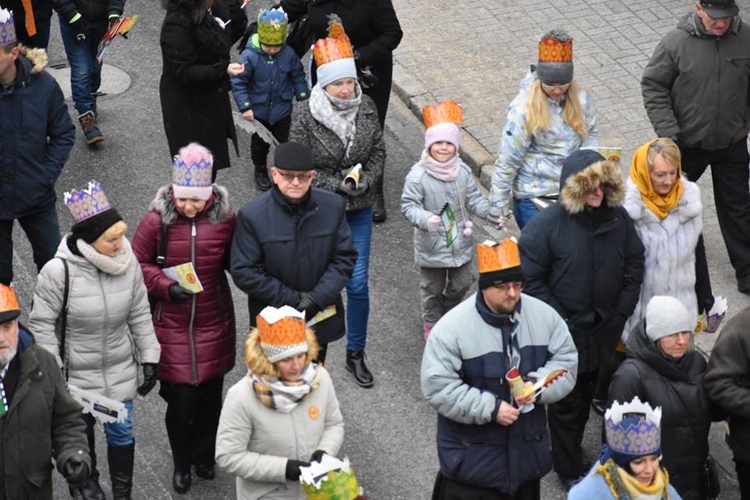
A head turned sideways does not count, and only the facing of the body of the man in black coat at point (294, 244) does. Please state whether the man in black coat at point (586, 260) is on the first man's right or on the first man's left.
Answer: on the first man's left

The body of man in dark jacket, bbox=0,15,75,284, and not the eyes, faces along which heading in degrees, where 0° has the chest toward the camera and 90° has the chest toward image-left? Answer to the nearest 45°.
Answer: approximately 45°

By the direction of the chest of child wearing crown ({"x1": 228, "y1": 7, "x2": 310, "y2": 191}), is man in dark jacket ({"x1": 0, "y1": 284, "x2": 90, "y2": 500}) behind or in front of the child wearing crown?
in front

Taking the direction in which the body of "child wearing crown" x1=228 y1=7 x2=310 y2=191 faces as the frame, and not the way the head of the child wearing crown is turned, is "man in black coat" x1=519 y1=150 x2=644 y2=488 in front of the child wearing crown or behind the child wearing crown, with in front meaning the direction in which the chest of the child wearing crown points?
in front

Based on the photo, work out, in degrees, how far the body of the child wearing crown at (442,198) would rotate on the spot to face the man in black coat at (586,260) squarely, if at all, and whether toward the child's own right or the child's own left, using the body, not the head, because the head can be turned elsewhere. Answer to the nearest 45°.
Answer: approximately 45° to the child's own left

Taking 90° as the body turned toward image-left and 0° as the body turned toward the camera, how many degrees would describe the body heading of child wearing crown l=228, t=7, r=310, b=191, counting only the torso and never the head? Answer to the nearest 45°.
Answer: approximately 0°

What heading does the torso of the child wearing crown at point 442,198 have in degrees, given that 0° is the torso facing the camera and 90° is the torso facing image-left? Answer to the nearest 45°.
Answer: approximately 0°

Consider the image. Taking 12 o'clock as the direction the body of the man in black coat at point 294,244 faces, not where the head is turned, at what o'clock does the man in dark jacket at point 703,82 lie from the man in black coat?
The man in dark jacket is roughly at 8 o'clock from the man in black coat.

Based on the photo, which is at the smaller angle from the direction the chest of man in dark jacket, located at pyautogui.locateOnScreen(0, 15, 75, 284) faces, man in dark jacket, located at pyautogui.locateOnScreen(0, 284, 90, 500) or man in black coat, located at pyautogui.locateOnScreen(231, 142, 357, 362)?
the man in dark jacket

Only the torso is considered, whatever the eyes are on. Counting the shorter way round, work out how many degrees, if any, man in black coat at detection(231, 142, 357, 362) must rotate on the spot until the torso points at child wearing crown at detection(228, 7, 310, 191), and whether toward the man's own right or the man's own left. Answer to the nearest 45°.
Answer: approximately 180°
